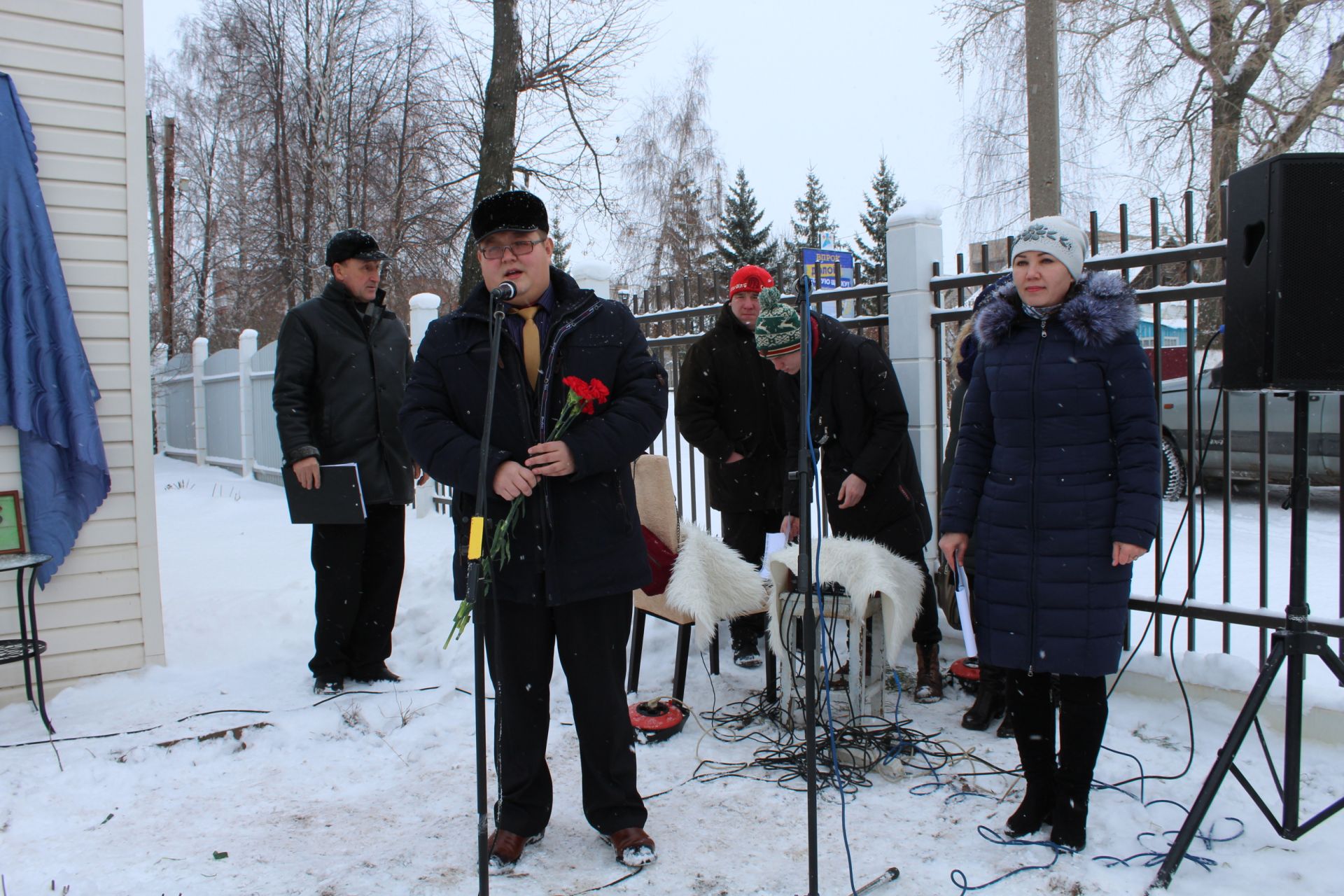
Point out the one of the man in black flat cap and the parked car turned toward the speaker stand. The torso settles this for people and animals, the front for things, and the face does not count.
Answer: the man in black flat cap

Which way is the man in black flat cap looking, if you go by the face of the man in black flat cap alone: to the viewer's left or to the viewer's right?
to the viewer's right

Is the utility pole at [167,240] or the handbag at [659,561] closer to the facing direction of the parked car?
the utility pole

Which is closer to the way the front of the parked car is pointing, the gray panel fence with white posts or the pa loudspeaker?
the gray panel fence with white posts

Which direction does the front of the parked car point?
to the viewer's left

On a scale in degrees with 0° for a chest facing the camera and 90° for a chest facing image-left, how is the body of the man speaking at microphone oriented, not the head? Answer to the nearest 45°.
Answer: approximately 0°

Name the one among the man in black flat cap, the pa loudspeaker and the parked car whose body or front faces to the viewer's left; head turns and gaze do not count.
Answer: the parked car

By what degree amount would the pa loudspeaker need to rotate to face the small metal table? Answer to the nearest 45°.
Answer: approximately 135° to its right

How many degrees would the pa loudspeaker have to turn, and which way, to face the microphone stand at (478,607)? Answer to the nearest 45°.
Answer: approximately 90° to its right

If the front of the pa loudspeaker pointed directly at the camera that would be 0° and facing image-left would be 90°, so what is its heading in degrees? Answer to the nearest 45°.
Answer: approximately 315°
